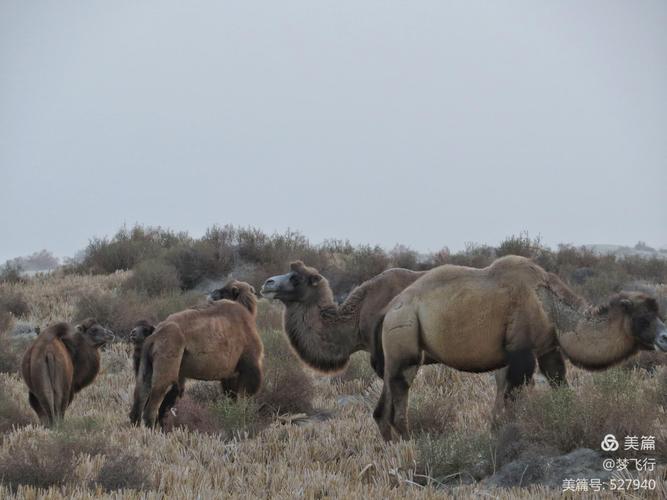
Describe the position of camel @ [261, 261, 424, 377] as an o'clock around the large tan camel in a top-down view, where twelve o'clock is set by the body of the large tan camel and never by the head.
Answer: The camel is roughly at 7 o'clock from the large tan camel.

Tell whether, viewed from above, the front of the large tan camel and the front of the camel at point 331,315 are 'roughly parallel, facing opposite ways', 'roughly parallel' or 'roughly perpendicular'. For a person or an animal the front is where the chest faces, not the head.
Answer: roughly parallel, facing opposite ways

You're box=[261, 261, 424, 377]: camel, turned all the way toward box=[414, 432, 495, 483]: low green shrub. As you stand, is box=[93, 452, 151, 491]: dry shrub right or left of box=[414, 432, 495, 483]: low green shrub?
right

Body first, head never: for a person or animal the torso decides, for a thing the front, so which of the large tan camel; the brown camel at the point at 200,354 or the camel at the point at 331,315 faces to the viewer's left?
the camel

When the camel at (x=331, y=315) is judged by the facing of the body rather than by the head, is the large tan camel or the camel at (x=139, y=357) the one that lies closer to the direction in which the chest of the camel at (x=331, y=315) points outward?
the camel

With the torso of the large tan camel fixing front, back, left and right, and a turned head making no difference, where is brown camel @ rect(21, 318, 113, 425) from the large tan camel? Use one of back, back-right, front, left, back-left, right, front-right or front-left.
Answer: back

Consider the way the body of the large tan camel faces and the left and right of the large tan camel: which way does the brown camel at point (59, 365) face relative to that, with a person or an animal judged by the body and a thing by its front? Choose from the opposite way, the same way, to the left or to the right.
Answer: to the left

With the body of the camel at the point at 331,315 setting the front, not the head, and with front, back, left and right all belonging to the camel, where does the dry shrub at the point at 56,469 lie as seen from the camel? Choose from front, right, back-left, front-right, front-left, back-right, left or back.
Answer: front-left

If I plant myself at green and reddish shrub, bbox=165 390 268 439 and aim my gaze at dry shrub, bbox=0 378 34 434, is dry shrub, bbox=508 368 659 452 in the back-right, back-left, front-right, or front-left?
back-left

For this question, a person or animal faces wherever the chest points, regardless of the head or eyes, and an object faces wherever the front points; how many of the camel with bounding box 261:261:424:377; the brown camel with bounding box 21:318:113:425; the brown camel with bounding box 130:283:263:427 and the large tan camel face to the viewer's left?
1

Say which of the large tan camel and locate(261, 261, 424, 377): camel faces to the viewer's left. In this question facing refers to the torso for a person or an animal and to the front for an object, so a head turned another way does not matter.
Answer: the camel

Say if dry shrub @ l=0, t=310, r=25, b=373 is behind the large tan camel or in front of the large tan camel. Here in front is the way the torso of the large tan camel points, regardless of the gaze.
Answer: behind

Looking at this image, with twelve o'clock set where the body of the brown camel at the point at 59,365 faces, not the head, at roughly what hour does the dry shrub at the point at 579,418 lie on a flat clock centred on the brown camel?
The dry shrub is roughly at 3 o'clock from the brown camel.

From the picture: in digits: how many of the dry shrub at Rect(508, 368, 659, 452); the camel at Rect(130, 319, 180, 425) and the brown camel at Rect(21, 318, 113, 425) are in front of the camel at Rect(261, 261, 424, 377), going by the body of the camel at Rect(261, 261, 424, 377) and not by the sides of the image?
2

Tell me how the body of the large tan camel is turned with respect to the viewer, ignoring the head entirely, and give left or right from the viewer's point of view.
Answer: facing to the right of the viewer

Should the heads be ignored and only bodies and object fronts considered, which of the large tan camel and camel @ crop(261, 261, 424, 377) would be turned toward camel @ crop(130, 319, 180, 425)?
camel @ crop(261, 261, 424, 377)

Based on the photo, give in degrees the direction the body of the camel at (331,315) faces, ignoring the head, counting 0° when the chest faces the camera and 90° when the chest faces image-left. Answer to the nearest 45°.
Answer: approximately 90°

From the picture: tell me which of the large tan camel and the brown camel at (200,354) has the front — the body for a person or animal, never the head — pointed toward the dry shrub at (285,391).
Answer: the brown camel

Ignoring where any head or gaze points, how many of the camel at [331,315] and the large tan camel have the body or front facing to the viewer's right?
1
